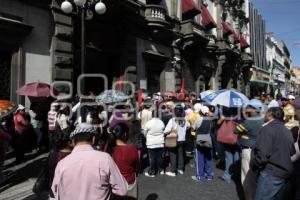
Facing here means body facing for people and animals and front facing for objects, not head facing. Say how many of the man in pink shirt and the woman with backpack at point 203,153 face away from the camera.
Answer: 2

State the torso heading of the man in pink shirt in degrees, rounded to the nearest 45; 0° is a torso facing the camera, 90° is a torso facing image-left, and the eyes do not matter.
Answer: approximately 180°

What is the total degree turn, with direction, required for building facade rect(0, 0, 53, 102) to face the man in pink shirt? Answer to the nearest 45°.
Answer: approximately 45° to its right

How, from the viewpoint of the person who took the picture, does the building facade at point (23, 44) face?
facing the viewer and to the right of the viewer

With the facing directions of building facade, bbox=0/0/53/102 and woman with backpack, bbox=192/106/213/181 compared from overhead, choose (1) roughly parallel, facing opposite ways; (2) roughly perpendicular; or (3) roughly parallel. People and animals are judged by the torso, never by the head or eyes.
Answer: roughly perpendicular

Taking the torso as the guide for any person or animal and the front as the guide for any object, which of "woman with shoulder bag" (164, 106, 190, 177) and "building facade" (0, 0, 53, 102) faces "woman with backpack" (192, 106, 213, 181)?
the building facade

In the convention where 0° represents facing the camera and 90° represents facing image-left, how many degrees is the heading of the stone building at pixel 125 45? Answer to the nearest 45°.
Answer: approximately 315°

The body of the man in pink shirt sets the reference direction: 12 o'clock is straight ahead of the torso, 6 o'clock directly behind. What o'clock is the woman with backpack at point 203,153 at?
The woman with backpack is roughly at 1 o'clock from the man in pink shirt.

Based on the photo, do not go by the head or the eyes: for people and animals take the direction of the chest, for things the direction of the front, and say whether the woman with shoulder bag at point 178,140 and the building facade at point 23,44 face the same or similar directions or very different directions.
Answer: very different directions

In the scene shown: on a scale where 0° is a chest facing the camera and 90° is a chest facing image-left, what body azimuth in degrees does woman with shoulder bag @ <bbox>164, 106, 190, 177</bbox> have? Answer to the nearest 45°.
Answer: approximately 135°

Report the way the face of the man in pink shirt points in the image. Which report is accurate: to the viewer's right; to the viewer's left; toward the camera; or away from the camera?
away from the camera

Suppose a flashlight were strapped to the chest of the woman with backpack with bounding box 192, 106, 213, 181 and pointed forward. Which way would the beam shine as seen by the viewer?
away from the camera

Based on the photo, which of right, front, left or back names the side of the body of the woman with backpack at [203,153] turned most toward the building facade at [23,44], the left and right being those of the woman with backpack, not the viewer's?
left

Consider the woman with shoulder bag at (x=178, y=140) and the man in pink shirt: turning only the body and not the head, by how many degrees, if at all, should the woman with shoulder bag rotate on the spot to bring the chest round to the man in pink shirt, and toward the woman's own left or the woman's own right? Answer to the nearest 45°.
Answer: approximately 135° to the woman's own left

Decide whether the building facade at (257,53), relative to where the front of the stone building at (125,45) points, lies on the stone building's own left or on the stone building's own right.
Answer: on the stone building's own left

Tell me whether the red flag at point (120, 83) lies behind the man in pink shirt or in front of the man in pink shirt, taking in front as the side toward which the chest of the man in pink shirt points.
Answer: in front

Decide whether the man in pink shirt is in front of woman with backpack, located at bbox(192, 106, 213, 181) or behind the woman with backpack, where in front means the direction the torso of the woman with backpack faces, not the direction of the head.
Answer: behind

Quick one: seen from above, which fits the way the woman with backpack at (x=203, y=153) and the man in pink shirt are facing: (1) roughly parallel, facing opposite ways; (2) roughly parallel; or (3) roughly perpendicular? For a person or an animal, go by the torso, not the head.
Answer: roughly parallel
